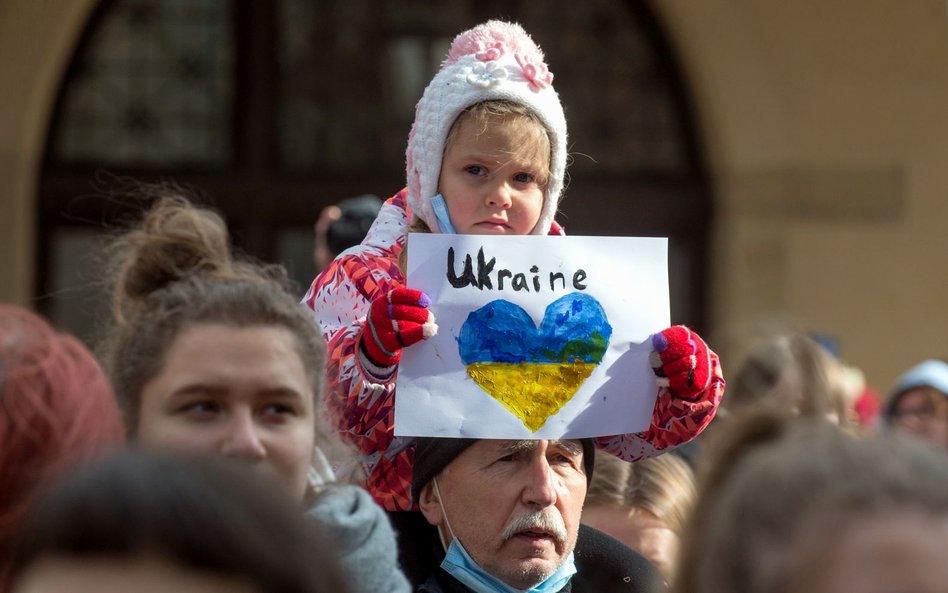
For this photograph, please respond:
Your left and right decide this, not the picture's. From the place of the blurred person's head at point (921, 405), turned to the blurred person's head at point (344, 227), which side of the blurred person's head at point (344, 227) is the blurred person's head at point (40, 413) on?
left

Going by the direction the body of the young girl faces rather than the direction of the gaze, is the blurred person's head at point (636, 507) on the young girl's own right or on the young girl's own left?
on the young girl's own left

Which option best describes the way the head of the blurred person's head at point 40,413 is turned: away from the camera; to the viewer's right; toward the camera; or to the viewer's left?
away from the camera
